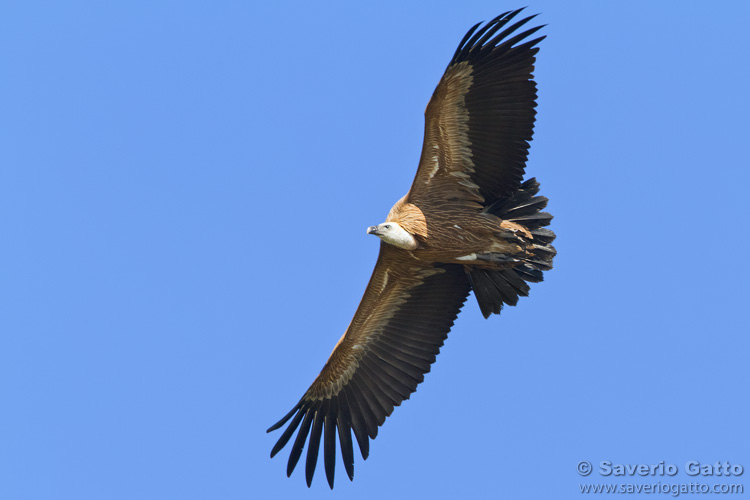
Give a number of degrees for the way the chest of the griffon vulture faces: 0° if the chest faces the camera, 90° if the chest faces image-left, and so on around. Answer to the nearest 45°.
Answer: approximately 90°
